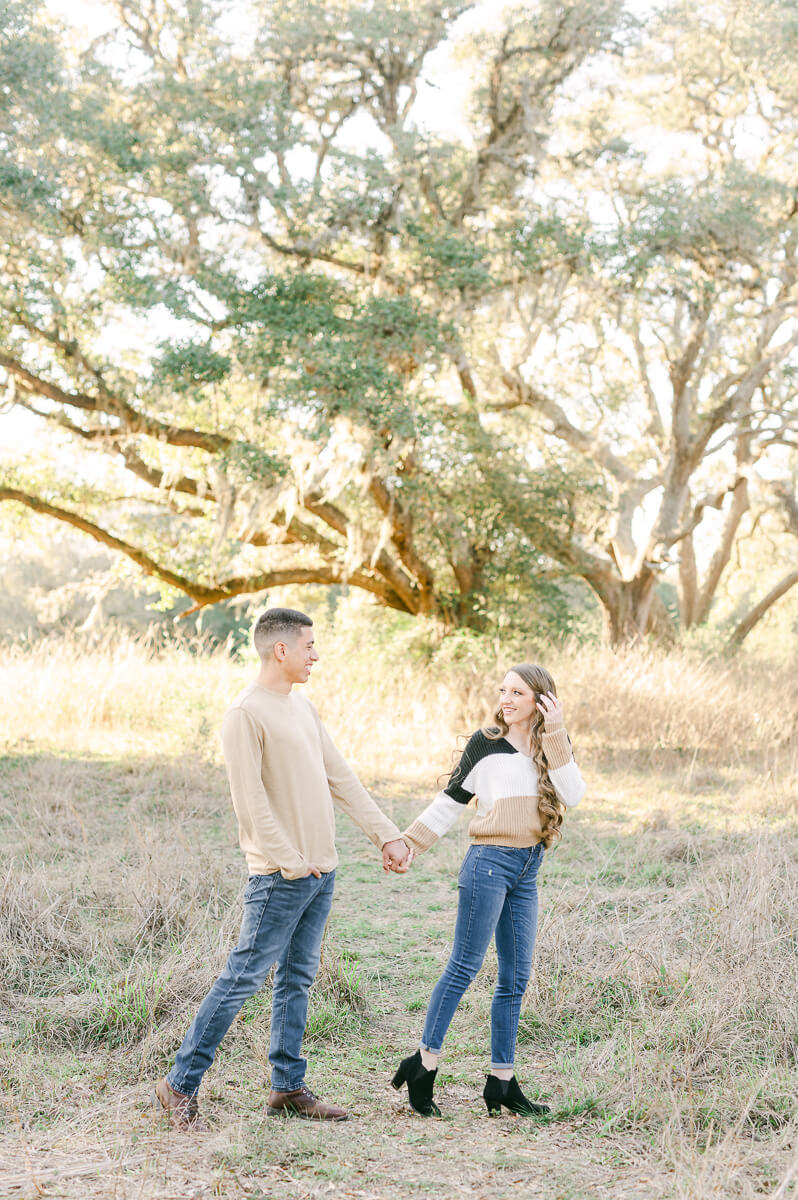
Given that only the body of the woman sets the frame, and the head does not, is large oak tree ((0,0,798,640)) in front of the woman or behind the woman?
behind

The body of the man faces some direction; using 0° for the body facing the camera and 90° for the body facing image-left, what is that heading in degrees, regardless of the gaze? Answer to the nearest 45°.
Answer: approximately 315°

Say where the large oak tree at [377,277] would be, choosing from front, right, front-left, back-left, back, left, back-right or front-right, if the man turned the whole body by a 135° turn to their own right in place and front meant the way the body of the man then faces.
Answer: right

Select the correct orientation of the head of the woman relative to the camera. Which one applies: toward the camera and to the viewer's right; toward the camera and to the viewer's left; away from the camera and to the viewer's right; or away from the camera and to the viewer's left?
toward the camera and to the viewer's left
